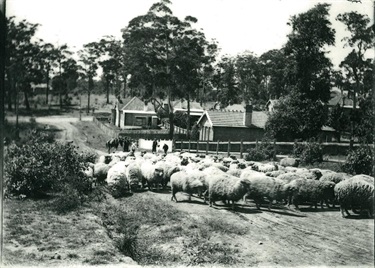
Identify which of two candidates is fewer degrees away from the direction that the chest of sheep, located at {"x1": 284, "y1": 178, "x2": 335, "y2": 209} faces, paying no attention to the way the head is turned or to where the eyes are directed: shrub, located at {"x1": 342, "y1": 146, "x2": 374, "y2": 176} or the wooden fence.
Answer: the shrub

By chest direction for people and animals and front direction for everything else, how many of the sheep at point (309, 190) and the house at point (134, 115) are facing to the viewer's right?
1

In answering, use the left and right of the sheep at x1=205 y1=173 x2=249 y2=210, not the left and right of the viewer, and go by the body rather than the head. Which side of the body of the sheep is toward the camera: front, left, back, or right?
right

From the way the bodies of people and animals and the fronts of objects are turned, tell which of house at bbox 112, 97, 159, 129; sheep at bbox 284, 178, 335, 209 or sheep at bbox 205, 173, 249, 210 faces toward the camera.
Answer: the house

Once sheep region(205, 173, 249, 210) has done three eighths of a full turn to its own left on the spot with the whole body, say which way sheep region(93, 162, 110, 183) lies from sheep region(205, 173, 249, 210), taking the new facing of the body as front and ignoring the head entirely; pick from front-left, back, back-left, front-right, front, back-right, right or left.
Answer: front

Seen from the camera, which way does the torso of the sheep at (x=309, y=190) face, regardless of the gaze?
to the viewer's right

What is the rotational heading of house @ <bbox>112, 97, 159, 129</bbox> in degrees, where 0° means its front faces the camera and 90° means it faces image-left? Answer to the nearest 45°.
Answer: approximately 0°
